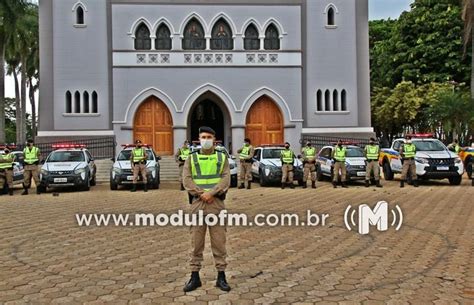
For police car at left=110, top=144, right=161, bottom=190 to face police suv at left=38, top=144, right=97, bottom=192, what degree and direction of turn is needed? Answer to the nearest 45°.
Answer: approximately 90° to its right

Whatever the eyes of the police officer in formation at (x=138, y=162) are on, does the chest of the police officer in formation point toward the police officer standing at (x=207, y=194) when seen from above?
yes

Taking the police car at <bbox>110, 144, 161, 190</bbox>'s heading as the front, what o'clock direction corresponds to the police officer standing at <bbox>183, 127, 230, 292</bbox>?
The police officer standing is roughly at 12 o'clock from the police car.

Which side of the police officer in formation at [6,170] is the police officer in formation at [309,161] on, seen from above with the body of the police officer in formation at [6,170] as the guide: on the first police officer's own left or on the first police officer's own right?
on the first police officer's own left

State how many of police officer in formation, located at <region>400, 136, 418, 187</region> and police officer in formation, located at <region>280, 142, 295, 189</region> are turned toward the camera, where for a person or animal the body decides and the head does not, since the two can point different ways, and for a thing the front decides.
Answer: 2

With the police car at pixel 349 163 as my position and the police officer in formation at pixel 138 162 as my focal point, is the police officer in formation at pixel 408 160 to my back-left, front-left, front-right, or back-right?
back-left

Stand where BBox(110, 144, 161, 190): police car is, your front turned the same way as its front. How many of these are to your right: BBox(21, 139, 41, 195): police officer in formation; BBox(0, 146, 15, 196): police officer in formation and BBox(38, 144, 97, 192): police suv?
3

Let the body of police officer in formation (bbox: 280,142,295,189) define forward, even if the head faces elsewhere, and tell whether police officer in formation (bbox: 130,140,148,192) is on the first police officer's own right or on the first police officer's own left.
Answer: on the first police officer's own right
